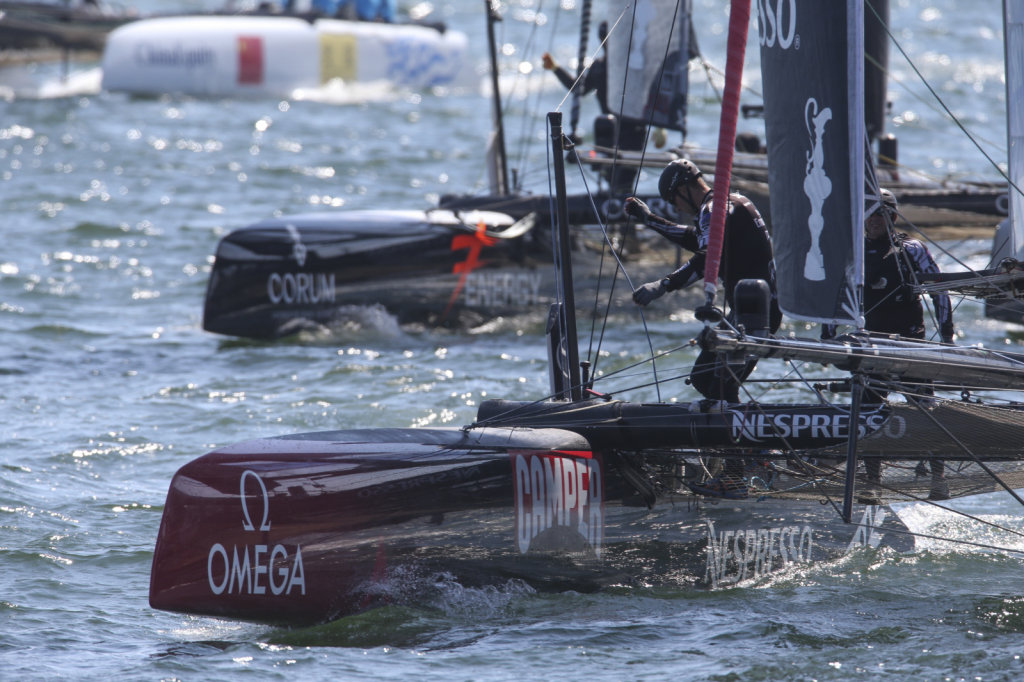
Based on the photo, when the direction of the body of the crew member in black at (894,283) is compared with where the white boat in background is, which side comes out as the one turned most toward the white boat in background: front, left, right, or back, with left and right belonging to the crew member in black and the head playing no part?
right

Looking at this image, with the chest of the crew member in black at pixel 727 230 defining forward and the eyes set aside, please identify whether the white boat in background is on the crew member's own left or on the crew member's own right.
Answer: on the crew member's own right

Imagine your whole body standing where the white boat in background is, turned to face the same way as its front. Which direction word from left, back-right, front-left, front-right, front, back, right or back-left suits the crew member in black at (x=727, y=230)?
left

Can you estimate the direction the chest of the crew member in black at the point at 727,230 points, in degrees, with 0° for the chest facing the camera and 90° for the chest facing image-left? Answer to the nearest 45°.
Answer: approximately 90°

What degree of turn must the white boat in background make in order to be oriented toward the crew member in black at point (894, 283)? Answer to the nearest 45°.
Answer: approximately 90° to its left

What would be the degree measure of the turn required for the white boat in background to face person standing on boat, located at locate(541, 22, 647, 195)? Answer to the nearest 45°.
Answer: approximately 90° to its left

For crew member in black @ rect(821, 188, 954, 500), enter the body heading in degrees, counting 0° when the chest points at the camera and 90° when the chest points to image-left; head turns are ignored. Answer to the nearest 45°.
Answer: approximately 45°

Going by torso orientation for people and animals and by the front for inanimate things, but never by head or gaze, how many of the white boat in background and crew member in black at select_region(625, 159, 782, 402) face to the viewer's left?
2

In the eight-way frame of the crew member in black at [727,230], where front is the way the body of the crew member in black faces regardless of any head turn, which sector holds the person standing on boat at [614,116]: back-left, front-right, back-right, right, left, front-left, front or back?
right

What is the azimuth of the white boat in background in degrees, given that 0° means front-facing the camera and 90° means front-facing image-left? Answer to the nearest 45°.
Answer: approximately 90°
